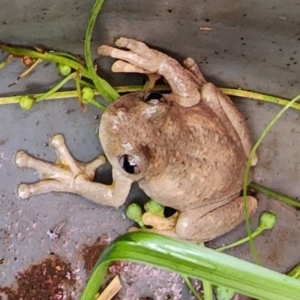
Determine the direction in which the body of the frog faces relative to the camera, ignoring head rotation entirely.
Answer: to the viewer's left
